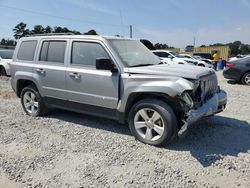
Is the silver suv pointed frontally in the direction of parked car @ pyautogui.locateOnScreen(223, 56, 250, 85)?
no

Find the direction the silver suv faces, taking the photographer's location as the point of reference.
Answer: facing the viewer and to the right of the viewer

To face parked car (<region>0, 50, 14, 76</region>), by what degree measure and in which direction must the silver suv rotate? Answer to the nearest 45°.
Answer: approximately 180°
